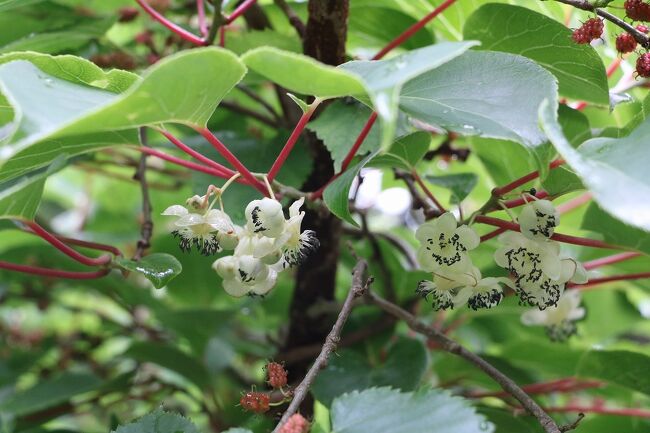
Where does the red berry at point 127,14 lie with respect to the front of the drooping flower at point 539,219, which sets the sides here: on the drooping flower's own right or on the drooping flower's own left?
on the drooping flower's own right

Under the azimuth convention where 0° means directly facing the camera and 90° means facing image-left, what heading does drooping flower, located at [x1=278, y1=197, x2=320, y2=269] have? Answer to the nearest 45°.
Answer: approximately 270°

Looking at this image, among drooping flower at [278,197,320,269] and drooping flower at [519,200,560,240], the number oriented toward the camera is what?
1

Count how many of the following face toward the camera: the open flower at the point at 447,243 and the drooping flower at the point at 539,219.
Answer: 2
